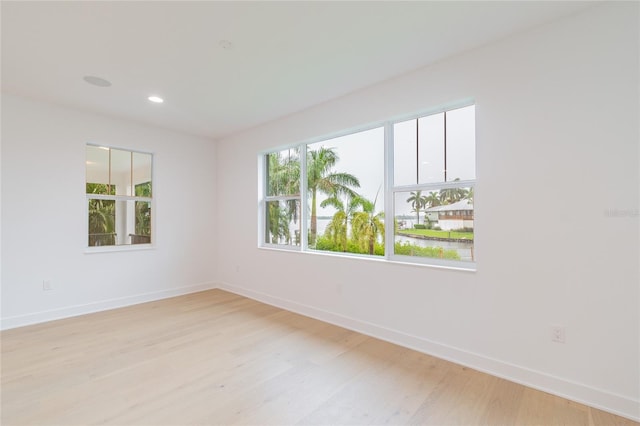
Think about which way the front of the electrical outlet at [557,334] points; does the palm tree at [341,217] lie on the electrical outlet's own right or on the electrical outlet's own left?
on the electrical outlet's own right

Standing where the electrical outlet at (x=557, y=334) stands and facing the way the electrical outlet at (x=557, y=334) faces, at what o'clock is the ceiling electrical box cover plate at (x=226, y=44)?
The ceiling electrical box cover plate is roughly at 2 o'clock from the electrical outlet.

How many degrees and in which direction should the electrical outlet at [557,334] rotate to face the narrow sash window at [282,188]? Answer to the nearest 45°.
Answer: approximately 90° to its right

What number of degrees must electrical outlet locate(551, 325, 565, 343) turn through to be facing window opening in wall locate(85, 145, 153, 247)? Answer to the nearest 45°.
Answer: approximately 90° to its right

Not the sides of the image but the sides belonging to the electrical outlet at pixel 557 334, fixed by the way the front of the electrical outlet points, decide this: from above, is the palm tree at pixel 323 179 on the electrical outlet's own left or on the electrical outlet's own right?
on the electrical outlet's own right

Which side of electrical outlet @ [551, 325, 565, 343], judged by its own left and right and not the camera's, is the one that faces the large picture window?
right
